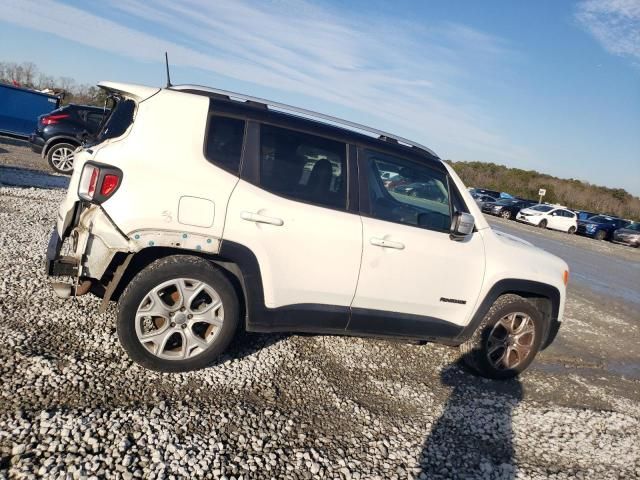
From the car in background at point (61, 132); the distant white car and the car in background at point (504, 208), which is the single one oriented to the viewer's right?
the car in background at point (61, 132)

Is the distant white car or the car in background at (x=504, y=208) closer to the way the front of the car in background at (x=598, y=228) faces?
the distant white car

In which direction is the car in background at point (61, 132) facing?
to the viewer's right

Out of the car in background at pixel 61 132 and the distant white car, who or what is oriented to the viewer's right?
the car in background

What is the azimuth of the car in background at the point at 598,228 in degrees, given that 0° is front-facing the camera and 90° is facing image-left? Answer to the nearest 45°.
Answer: approximately 45°

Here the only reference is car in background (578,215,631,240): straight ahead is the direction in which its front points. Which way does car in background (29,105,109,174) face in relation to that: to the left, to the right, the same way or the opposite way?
the opposite way

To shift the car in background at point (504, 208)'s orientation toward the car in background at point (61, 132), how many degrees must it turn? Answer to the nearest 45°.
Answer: approximately 45° to its left

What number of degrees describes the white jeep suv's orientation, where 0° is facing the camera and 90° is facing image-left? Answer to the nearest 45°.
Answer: approximately 225°

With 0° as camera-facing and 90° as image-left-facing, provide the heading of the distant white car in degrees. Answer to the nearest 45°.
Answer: approximately 45°

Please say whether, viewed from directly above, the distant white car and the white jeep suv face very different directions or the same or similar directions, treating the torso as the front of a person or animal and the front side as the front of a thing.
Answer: very different directions

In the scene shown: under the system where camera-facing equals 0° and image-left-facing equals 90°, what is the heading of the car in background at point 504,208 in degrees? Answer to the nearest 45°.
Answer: approximately 45°
